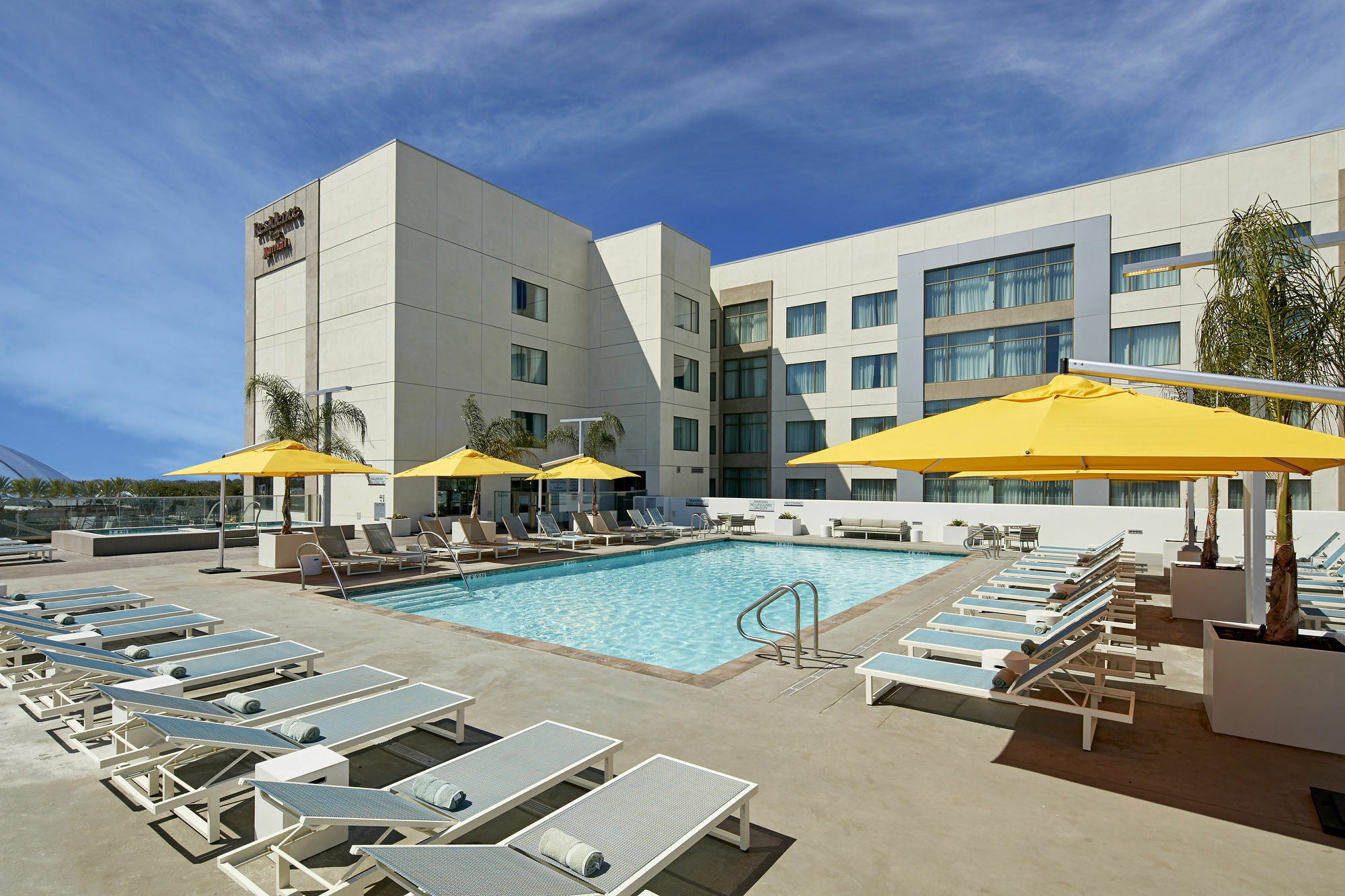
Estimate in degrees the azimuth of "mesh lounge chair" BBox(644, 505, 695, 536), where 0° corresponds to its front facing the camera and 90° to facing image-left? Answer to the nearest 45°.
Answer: approximately 315°

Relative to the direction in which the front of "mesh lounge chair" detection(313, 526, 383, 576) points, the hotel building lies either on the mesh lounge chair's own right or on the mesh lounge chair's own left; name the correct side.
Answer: on the mesh lounge chair's own left

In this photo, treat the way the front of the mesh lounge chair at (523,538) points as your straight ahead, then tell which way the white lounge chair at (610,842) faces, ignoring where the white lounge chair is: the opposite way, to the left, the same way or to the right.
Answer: to the left

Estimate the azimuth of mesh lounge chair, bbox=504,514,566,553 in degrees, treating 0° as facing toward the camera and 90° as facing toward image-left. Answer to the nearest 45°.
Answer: approximately 315°

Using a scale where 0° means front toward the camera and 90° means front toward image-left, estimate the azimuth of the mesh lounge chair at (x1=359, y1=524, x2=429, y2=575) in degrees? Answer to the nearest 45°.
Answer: approximately 315°

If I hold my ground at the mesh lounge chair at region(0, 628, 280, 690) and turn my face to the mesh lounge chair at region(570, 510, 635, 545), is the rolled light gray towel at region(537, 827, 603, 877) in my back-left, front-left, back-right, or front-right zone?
back-right
